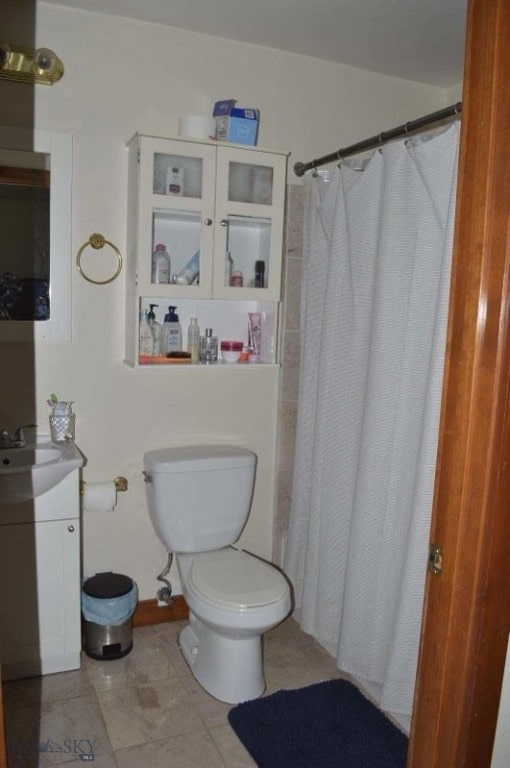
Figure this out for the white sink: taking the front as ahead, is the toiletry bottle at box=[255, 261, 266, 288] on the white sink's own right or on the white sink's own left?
on the white sink's own left
